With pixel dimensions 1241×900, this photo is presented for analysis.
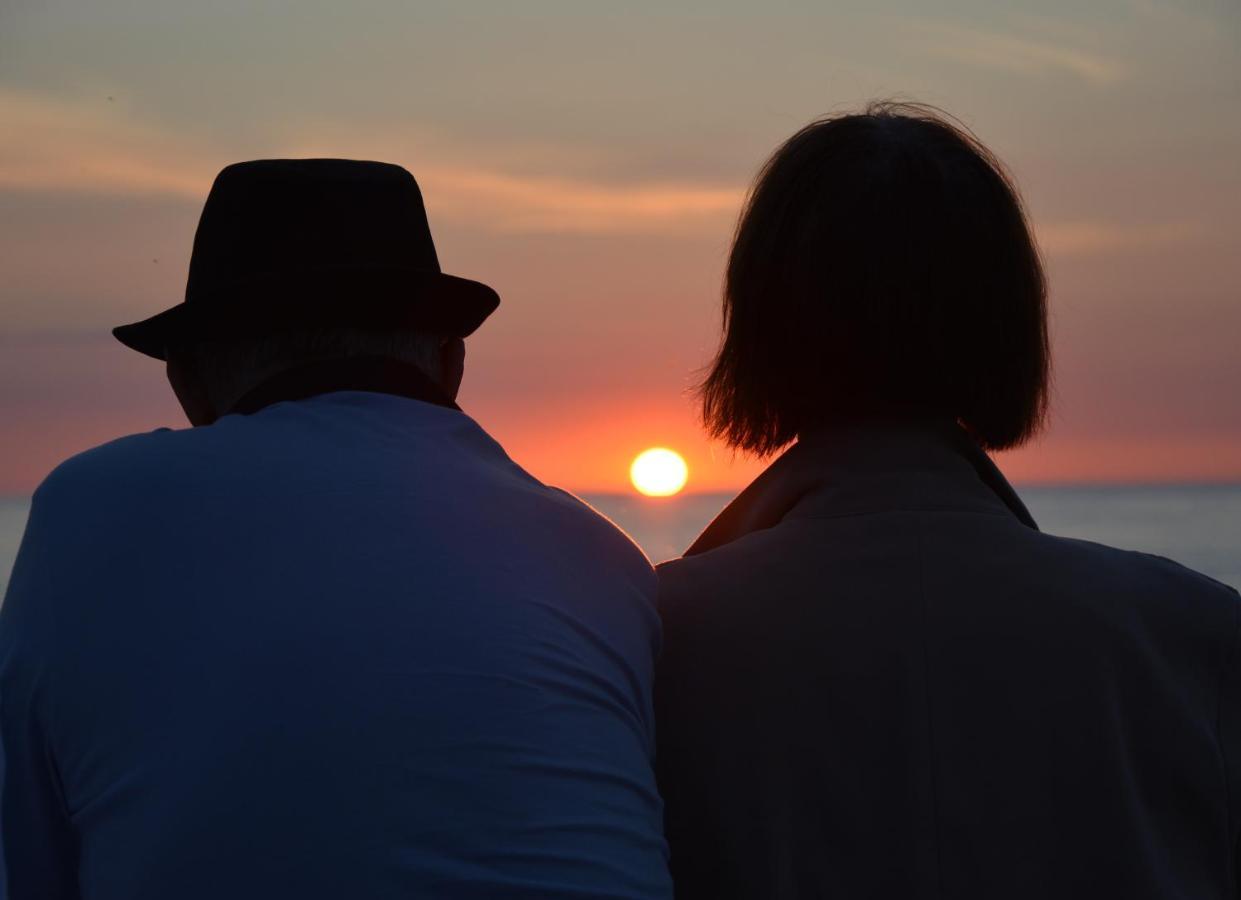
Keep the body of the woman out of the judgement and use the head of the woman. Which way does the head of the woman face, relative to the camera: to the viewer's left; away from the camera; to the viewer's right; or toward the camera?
away from the camera

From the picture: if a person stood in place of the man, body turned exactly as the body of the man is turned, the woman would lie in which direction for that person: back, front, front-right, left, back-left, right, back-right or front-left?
right

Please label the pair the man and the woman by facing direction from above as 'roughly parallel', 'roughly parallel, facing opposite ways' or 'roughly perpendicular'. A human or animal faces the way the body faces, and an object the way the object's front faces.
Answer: roughly parallel

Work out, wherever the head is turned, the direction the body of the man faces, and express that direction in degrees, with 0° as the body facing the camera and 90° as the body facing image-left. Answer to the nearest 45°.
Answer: approximately 180°

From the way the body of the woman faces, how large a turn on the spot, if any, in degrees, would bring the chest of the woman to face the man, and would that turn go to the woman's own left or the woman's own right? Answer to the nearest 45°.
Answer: approximately 135° to the woman's own left

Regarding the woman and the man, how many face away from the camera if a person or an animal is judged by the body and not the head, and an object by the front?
2

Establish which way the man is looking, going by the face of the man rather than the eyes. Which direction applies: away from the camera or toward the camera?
away from the camera

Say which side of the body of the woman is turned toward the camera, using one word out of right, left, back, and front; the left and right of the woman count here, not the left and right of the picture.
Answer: back
